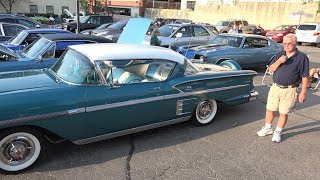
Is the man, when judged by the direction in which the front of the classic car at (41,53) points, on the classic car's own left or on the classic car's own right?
on the classic car's own left

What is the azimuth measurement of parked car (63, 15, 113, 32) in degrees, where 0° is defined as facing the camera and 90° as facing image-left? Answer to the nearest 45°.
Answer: approximately 45°

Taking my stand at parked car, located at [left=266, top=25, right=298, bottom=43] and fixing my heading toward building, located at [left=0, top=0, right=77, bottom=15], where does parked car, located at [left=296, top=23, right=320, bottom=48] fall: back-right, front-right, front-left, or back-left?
back-left

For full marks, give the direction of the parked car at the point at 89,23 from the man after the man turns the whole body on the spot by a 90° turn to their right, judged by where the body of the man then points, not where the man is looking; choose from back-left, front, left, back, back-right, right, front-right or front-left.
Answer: front

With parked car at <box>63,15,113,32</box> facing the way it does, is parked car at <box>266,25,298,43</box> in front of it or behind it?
behind

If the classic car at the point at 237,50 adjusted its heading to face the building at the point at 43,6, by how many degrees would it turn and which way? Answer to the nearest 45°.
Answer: approximately 90° to its right

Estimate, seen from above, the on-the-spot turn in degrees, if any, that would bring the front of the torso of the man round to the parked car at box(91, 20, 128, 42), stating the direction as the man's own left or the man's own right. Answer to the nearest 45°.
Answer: approximately 90° to the man's own right

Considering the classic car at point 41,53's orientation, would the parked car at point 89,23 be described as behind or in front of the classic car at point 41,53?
behind

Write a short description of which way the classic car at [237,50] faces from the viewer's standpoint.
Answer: facing the viewer and to the left of the viewer

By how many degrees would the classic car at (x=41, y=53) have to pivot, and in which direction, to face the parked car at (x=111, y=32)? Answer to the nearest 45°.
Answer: approximately 135° to its right

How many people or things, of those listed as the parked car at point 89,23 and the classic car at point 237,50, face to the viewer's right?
0
